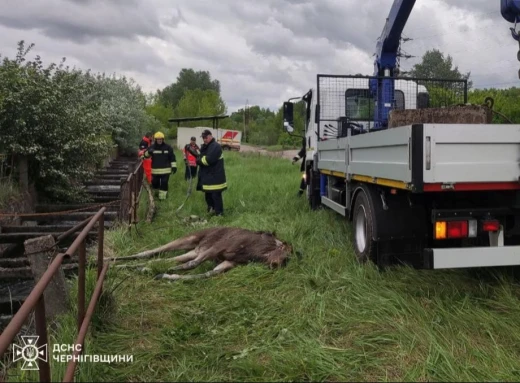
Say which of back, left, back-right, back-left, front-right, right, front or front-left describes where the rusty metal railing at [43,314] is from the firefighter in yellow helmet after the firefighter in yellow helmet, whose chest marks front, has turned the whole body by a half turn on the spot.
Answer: back

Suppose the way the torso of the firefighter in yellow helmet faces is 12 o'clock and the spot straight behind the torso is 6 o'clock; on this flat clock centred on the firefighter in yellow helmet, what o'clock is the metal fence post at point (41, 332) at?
The metal fence post is roughly at 12 o'clock from the firefighter in yellow helmet.

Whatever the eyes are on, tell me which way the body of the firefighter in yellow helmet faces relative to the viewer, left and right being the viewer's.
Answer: facing the viewer

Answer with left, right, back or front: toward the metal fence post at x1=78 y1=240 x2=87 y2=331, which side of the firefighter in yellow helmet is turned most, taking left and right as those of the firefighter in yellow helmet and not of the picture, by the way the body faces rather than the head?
front

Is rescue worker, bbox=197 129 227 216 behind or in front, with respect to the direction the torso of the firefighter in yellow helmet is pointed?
in front

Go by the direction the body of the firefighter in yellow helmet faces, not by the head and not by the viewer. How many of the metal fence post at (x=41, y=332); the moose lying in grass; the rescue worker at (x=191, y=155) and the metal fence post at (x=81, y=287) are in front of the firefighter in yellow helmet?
3

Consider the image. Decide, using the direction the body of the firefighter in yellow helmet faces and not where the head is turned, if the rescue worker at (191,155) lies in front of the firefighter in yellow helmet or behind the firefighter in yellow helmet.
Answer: behind

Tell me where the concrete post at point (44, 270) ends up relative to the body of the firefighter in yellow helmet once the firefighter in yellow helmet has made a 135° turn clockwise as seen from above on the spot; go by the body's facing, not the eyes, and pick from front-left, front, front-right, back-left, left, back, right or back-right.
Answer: back-left

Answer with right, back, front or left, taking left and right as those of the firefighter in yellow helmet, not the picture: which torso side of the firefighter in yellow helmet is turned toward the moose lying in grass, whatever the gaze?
front
